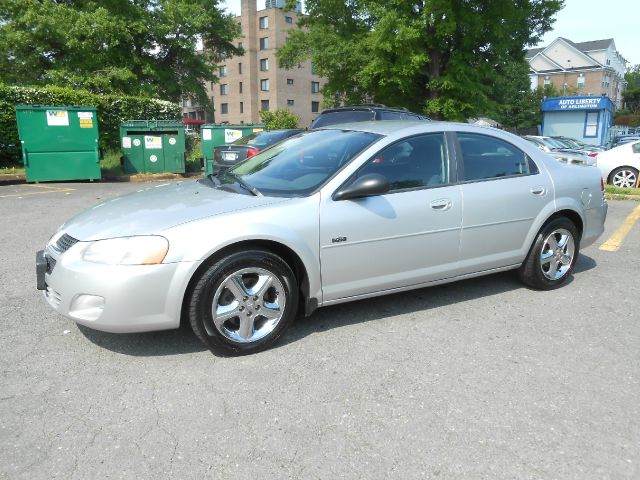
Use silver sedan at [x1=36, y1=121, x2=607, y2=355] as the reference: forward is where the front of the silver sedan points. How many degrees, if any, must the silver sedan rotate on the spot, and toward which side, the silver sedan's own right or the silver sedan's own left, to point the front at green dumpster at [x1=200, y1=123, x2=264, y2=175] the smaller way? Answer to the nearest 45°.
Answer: approximately 135° to the silver sedan's own right

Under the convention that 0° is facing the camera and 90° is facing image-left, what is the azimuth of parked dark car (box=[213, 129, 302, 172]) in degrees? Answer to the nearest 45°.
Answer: approximately 225°

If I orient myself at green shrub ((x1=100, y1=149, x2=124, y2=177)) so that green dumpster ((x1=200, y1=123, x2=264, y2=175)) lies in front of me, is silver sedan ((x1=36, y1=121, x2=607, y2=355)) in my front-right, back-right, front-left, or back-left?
front-right

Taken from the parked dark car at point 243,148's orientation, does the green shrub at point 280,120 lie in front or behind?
in front

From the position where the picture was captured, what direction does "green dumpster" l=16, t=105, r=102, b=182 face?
facing the viewer

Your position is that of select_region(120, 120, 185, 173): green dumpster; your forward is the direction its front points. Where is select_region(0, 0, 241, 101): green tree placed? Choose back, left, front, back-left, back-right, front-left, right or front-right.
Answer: back

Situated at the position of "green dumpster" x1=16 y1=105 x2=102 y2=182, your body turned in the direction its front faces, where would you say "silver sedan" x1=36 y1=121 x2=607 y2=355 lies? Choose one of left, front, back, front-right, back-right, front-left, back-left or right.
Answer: front

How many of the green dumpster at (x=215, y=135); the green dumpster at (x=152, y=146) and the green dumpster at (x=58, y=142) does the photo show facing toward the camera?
3

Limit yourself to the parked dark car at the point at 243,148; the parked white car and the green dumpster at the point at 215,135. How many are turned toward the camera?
1

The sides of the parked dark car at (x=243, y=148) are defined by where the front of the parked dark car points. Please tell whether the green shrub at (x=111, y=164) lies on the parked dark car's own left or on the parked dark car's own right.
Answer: on the parked dark car's own left

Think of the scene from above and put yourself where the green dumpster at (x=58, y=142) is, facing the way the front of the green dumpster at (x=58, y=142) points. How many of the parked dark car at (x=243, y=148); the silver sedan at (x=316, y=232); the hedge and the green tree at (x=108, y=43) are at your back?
2

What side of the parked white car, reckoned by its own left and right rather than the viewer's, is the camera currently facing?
right

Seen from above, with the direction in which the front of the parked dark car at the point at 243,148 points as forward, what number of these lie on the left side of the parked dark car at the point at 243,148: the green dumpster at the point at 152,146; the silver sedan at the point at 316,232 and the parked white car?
1
